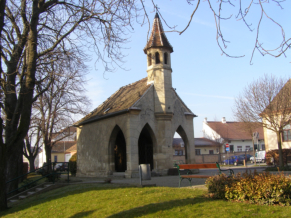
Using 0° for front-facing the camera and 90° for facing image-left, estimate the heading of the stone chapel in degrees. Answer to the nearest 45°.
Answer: approximately 315°

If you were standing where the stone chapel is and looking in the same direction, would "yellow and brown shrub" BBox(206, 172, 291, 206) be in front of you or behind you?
in front

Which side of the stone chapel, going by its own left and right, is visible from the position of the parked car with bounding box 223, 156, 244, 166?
left

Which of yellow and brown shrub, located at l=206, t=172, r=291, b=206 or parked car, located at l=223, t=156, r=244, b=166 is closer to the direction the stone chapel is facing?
the yellow and brown shrub

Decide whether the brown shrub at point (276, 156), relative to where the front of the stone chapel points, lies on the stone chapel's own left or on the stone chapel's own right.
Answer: on the stone chapel's own left

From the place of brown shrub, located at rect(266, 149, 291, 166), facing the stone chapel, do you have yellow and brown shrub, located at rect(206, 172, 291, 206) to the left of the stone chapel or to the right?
left
